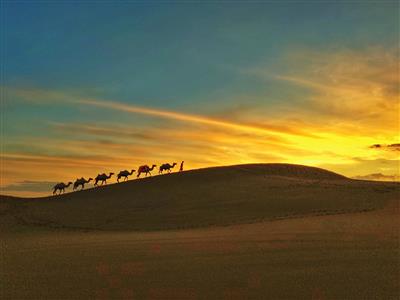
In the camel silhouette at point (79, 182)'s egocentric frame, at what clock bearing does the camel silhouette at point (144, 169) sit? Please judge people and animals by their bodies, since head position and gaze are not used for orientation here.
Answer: the camel silhouette at point (144, 169) is roughly at 12 o'clock from the camel silhouette at point (79, 182).

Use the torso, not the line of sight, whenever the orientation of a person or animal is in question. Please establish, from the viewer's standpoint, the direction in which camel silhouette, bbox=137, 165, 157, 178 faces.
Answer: facing to the right of the viewer

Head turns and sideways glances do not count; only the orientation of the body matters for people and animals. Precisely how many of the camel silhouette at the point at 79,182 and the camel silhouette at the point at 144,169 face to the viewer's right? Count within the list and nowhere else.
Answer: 2

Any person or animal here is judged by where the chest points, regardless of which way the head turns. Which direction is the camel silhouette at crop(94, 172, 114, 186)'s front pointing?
to the viewer's right

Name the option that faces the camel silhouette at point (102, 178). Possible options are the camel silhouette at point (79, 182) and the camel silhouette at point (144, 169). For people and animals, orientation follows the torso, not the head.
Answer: the camel silhouette at point (79, 182)

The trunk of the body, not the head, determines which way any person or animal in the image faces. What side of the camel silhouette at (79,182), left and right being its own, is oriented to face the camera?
right

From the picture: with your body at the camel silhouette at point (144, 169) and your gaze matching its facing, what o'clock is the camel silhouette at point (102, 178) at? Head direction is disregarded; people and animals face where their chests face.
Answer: the camel silhouette at point (102, 178) is roughly at 6 o'clock from the camel silhouette at point (144, 169).

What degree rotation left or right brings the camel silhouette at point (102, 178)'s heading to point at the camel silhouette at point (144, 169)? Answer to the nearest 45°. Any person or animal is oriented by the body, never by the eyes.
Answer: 0° — it already faces it
